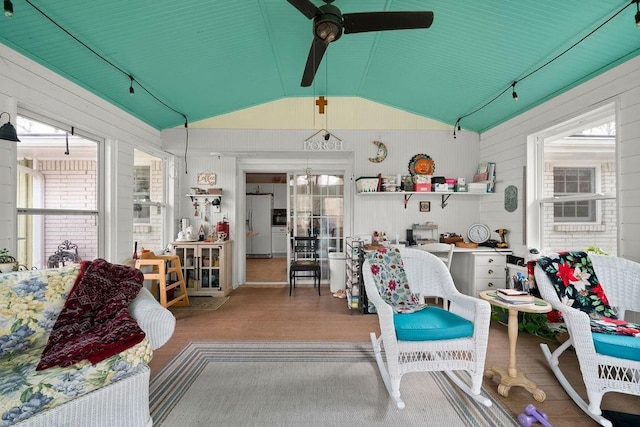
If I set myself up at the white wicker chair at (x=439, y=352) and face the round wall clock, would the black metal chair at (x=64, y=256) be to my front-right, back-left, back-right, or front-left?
back-left

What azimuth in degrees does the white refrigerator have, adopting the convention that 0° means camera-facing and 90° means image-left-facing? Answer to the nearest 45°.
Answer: approximately 0°

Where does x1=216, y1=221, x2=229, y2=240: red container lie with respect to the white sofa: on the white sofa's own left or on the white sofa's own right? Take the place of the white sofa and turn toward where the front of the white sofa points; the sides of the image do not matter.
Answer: on the white sofa's own left

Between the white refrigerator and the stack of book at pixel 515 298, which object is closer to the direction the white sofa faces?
the stack of book

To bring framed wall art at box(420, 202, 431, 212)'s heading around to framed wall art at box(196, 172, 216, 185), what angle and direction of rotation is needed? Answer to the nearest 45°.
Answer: approximately 90° to its right

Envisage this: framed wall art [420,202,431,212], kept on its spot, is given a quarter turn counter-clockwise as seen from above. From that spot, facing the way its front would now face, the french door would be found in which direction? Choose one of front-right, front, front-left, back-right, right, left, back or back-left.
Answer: back

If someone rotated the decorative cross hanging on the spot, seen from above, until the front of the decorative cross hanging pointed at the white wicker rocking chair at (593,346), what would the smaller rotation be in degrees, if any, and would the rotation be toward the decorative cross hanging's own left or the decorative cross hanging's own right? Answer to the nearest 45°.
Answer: approximately 45° to the decorative cross hanging's own left

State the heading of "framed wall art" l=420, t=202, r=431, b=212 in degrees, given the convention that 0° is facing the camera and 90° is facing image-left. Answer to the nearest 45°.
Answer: approximately 0°
